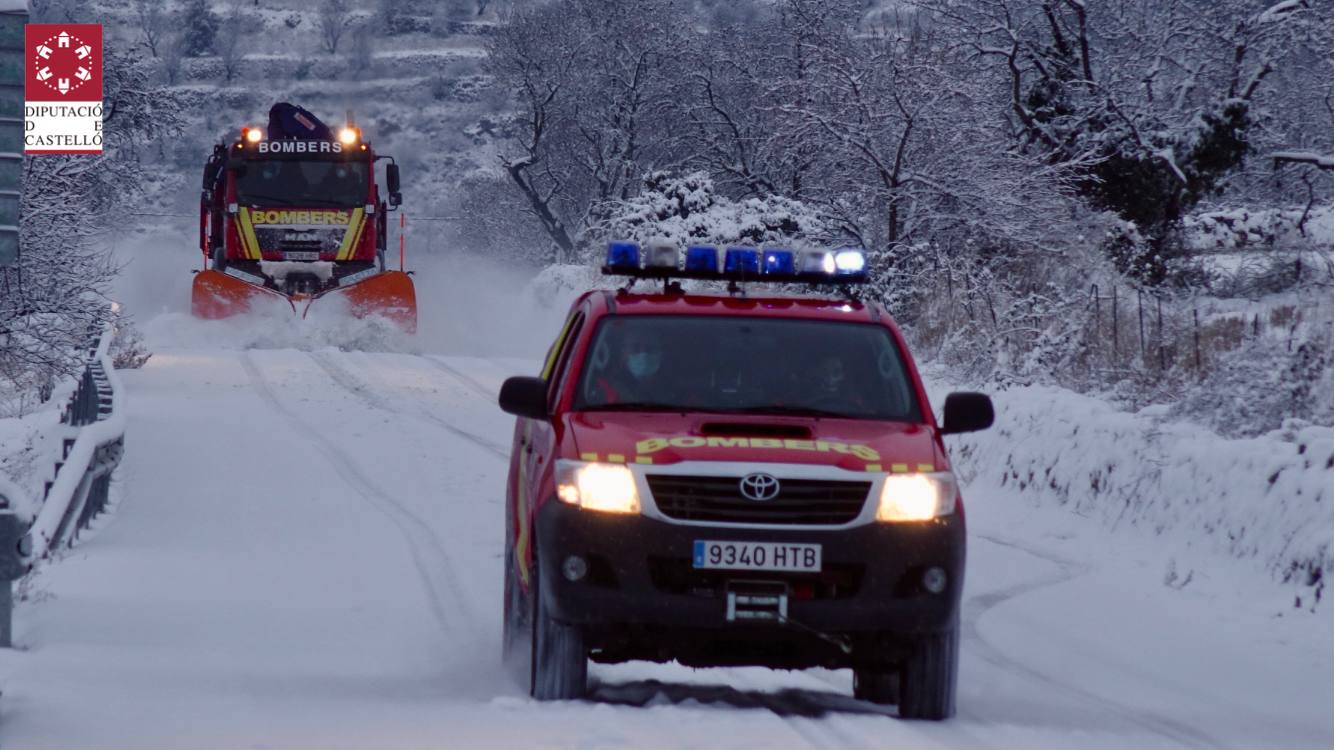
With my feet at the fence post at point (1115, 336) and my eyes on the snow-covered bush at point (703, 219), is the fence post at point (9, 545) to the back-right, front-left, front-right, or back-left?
back-left

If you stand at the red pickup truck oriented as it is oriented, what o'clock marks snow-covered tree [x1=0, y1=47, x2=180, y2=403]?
The snow-covered tree is roughly at 5 o'clock from the red pickup truck.

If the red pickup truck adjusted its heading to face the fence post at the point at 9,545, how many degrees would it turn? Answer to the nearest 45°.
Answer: approximately 90° to its right

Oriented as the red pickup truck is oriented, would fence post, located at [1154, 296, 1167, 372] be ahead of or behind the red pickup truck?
behind

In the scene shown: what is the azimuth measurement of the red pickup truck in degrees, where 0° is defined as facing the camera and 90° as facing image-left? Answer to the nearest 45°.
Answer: approximately 0°

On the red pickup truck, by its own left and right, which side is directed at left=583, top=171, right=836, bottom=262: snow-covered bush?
back

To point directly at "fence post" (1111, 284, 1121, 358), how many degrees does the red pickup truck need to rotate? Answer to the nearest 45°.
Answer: approximately 180°
